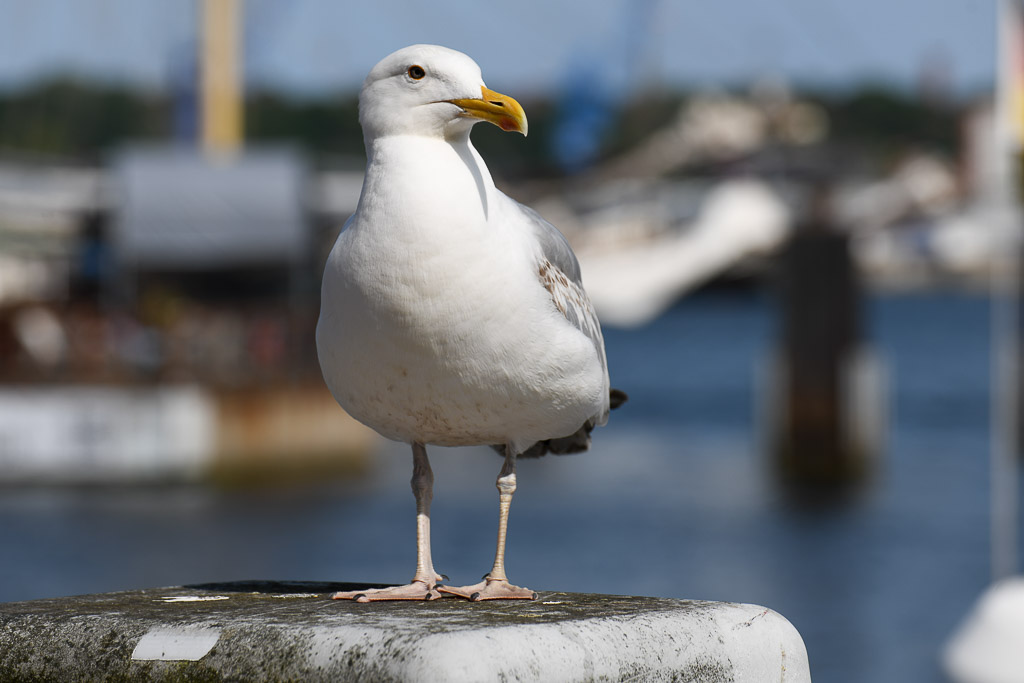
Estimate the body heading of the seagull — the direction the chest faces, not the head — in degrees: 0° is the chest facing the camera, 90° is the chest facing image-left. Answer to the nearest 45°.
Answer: approximately 45°

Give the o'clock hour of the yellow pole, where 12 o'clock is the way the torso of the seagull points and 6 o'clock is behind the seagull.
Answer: The yellow pole is roughly at 4 o'clock from the seagull.
